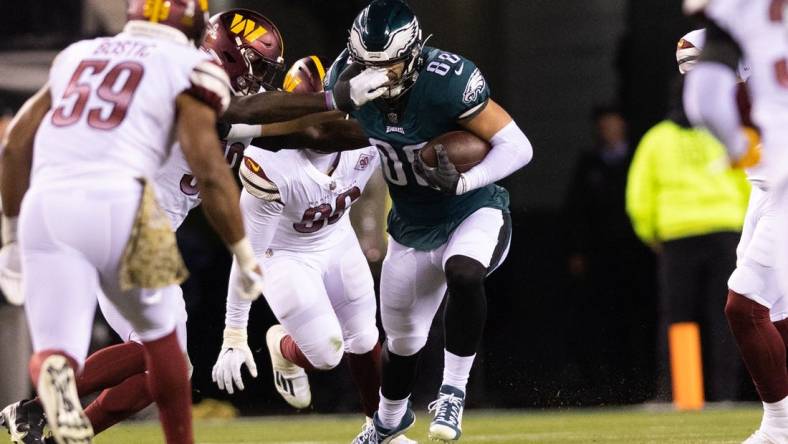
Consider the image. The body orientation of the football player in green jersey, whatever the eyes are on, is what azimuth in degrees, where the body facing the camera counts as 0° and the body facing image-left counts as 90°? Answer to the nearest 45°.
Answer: approximately 45°

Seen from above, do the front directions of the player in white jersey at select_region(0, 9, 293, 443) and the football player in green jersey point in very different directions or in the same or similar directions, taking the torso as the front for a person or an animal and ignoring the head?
very different directions

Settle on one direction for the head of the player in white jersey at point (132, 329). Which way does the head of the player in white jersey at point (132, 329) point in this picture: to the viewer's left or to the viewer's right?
to the viewer's right

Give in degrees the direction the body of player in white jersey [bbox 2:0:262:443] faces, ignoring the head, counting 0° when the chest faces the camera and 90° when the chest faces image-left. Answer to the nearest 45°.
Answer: approximately 225°

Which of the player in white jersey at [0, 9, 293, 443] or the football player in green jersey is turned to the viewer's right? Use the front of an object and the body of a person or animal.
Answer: the player in white jersey

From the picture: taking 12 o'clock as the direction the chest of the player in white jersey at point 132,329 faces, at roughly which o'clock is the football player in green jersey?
The football player in green jersey is roughly at 12 o'clock from the player in white jersey.

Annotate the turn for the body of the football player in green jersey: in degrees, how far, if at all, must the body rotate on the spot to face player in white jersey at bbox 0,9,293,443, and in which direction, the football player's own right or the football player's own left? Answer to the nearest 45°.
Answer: approximately 45° to the football player's own right

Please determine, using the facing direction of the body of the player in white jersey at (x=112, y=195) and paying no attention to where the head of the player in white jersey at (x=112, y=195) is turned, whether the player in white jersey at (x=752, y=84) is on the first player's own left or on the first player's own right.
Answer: on the first player's own right

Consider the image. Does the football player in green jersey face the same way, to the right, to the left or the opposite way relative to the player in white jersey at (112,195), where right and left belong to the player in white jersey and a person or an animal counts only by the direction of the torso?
the opposite way
